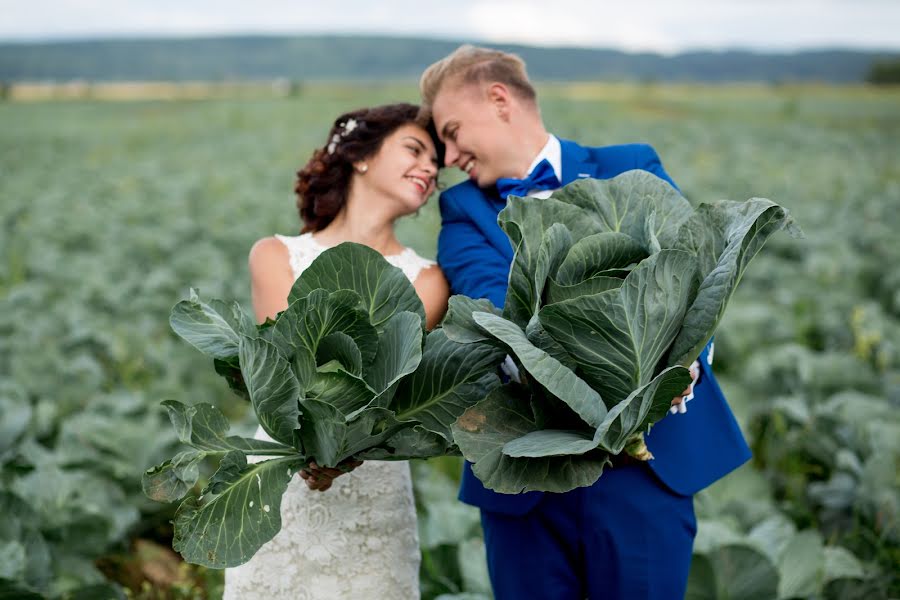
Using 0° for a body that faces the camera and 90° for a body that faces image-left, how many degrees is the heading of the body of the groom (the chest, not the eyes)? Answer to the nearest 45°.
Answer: approximately 0°

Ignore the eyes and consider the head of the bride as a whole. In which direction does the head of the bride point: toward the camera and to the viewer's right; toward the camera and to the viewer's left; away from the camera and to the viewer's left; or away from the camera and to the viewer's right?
toward the camera and to the viewer's right
